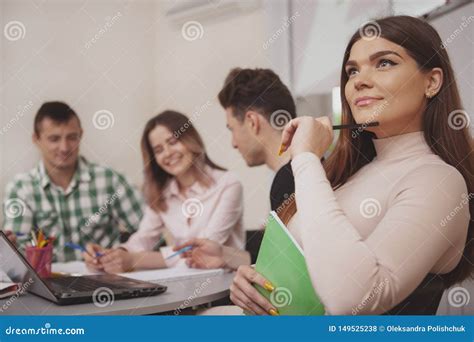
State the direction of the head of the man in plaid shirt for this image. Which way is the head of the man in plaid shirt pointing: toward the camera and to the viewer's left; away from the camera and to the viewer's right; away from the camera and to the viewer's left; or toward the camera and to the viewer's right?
toward the camera and to the viewer's right

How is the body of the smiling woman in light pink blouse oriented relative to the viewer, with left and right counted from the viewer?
facing the viewer and to the left of the viewer

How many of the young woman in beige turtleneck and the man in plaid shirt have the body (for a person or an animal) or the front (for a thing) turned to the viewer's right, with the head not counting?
0

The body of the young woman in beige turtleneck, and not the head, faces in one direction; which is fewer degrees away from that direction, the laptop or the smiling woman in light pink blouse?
the laptop

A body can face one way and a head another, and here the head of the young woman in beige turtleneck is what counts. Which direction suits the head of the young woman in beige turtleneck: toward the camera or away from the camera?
toward the camera

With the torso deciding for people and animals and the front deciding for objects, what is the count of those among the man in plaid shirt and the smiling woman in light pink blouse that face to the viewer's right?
0

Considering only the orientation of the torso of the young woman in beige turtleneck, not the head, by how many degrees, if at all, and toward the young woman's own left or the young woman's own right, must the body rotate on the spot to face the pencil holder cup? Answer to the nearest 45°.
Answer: approximately 45° to the young woman's own right

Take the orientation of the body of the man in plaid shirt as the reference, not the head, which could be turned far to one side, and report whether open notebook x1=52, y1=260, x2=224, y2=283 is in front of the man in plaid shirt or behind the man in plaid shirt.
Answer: in front

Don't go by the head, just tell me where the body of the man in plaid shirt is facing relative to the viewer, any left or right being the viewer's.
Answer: facing the viewer

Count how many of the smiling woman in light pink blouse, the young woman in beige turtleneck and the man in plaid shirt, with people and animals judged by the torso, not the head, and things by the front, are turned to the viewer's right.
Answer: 0

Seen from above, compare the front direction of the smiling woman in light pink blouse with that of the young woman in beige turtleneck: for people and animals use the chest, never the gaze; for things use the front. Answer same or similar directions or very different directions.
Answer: same or similar directions

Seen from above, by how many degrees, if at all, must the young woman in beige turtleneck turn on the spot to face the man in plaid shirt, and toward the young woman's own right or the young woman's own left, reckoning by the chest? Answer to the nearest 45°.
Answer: approximately 90° to the young woman's own right

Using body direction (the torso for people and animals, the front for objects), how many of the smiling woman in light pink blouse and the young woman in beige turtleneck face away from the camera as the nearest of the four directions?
0

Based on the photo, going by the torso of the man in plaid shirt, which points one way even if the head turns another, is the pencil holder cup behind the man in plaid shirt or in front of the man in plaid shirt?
in front
